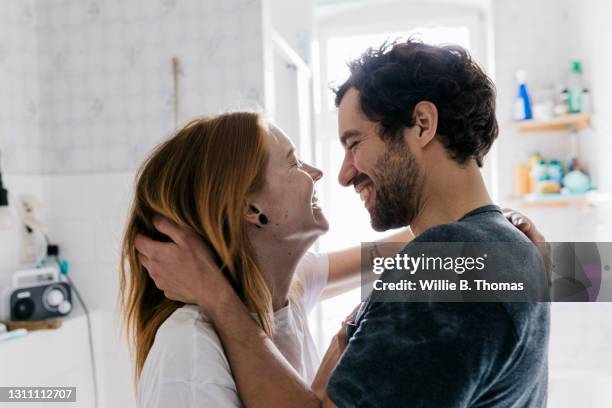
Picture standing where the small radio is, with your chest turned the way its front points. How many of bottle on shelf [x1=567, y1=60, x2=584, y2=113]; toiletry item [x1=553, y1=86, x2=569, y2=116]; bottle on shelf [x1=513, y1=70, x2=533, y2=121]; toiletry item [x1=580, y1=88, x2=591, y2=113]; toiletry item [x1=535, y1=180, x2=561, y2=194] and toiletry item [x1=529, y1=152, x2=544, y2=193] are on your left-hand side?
6

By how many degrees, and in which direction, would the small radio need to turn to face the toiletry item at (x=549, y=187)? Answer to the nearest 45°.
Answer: approximately 90° to its left

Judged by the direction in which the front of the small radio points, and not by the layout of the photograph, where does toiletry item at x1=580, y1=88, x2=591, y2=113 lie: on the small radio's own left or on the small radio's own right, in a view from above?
on the small radio's own left

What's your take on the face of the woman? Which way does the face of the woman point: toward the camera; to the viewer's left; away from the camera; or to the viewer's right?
to the viewer's right

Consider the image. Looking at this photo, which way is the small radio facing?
toward the camera

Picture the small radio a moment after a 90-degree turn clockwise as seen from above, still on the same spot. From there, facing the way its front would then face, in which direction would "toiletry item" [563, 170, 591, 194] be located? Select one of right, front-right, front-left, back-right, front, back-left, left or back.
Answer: back

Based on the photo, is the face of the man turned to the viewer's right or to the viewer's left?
to the viewer's left

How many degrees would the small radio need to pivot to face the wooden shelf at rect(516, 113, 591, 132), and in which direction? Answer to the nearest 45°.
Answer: approximately 90° to its left

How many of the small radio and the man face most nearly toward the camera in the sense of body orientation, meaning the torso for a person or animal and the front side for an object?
1

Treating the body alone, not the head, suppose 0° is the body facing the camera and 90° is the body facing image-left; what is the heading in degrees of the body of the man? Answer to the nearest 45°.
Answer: approximately 90°
